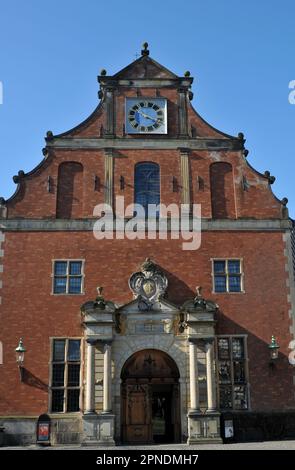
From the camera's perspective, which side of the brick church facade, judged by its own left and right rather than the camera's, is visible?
front
